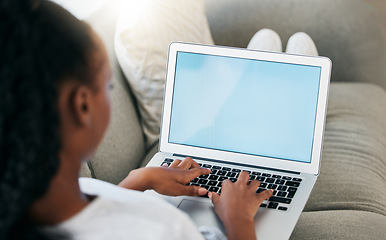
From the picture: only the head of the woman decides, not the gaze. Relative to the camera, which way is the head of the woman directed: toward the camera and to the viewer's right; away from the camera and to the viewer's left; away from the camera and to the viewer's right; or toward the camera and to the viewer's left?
away from the camera and to the viewer's right

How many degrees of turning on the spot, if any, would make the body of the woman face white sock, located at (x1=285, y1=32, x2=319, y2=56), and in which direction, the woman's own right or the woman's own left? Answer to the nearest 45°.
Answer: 0° — they already face it

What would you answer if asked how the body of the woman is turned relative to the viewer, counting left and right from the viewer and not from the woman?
facing away from the viewer and to the right of the viewer

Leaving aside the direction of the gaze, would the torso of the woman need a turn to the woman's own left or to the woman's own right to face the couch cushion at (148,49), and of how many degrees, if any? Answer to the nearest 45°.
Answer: approximately 45° to the woman's own left
